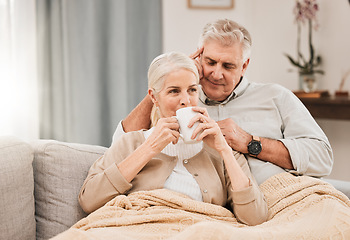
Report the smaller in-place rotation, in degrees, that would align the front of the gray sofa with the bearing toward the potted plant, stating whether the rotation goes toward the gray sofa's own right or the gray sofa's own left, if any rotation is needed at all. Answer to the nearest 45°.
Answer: approximately 135° to the gray sofa's own left

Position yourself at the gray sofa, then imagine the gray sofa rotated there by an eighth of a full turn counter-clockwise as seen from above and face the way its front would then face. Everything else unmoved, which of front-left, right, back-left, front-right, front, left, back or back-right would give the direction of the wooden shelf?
left

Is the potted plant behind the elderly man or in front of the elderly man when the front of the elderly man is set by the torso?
behind

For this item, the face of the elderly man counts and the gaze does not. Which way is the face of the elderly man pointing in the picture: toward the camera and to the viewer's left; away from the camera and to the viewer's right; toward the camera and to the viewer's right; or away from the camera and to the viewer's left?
toward the camera and to the viewer's left

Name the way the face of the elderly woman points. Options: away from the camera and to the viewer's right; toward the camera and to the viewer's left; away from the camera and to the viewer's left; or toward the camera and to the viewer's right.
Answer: toward the camera and to the viewer's right

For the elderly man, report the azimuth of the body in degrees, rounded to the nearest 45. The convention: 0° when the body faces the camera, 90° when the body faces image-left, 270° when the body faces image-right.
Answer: approximately 45°

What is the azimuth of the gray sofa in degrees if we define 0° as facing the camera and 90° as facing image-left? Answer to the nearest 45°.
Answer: approximately 0°
